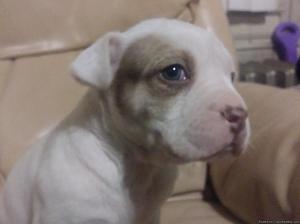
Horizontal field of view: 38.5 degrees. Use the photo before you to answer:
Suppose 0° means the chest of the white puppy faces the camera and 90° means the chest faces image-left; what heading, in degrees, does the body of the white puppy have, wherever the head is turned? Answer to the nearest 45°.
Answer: approximately 315°

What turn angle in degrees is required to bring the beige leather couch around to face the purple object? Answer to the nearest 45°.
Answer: approximately 135° to its left

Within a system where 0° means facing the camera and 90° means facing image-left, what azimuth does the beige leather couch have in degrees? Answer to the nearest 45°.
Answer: approximately 0°

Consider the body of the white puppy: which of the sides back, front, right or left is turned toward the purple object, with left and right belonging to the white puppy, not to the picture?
left
